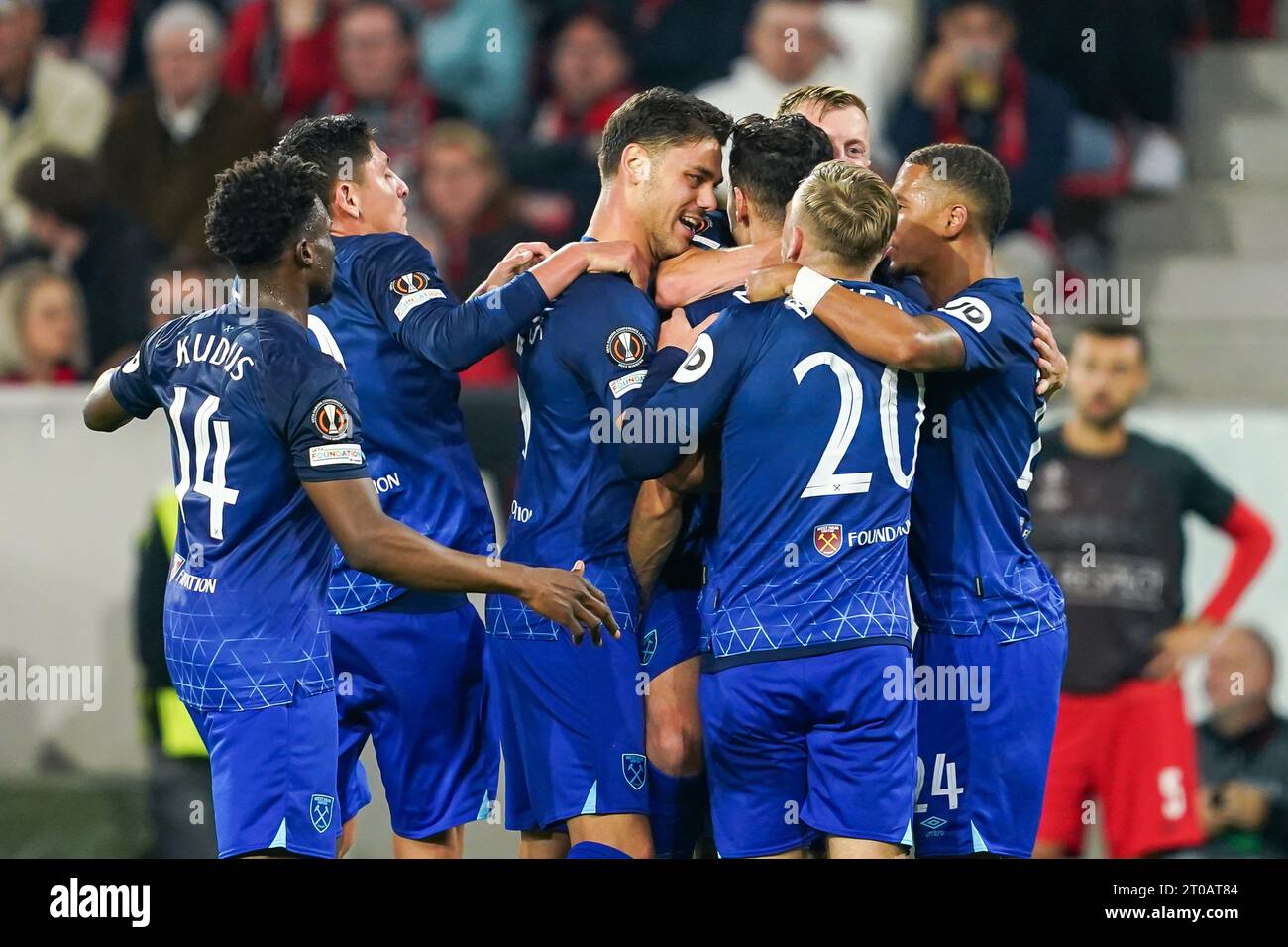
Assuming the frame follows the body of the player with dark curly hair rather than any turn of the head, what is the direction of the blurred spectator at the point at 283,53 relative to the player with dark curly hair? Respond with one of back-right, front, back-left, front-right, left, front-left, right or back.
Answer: front-left

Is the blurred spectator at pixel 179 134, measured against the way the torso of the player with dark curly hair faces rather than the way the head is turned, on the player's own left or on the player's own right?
on the player's own left

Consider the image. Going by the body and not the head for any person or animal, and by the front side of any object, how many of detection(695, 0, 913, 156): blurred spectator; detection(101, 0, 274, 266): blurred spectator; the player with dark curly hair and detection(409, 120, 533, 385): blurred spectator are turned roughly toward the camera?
3

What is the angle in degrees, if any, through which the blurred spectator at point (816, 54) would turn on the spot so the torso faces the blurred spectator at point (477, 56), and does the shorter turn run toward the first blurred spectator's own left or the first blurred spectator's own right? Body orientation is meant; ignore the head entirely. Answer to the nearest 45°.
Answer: approximately 90° to the first blurred spectator's own right

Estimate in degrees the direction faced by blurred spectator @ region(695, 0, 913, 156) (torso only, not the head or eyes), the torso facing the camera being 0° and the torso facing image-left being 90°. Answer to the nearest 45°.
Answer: approximately 0°

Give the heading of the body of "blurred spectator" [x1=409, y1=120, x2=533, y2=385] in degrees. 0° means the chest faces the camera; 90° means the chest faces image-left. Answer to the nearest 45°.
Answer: approximately 0°
